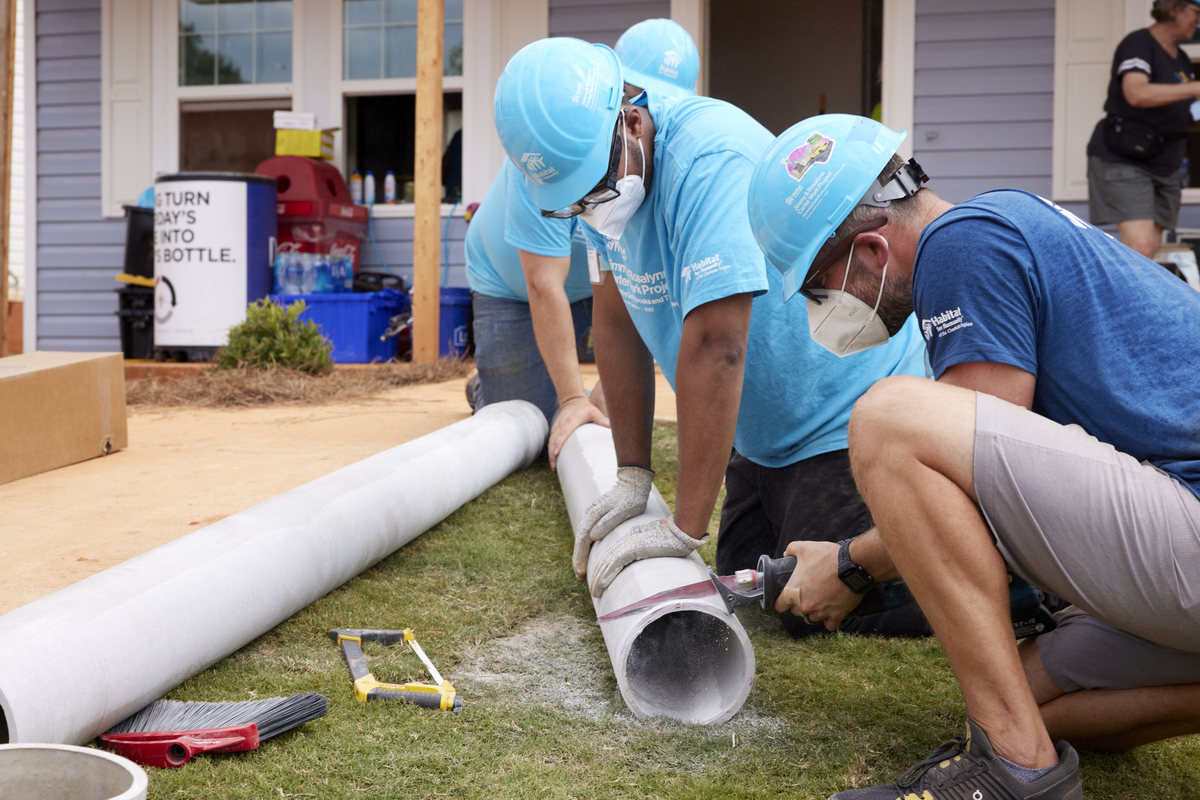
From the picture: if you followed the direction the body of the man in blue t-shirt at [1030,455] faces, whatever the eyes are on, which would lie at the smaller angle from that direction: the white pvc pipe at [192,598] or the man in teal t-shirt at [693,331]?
the white pvc pipe

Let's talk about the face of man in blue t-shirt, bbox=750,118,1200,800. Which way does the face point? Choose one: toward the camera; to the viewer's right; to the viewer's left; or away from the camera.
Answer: to the viewer's left

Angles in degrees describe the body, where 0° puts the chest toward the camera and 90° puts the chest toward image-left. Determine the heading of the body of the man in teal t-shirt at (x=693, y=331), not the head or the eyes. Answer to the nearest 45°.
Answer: approximately 45°

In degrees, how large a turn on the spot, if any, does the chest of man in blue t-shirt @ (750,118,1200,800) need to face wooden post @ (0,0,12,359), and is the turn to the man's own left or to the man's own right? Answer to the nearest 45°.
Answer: approximately 45° to the man's own right

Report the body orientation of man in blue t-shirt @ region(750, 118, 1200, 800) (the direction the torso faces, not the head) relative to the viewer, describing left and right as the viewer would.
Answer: facing to the left of the viewer
